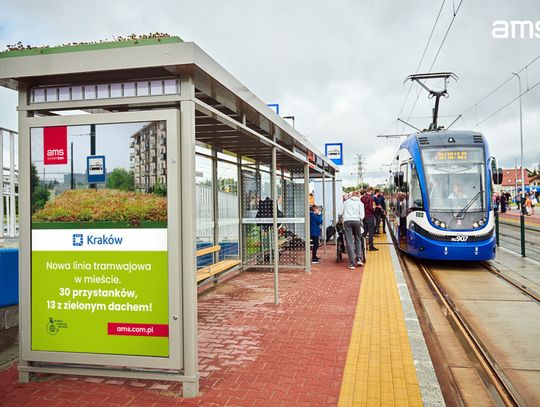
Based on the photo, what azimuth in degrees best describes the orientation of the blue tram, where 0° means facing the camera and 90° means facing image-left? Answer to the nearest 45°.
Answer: approximately 0°

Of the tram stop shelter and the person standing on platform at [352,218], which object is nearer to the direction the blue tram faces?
the tram stop shelter

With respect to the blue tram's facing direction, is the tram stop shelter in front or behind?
in front

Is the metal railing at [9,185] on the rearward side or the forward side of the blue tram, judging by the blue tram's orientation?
on the forward side

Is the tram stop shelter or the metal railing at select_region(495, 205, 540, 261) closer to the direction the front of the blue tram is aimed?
the tram stop shelter

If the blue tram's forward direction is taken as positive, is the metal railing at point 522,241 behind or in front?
in front

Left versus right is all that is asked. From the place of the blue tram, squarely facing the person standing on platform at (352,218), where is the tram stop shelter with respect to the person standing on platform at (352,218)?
left

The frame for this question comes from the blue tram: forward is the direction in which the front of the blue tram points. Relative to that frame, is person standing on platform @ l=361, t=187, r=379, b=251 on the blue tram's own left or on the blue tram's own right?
on the blue tram's own right

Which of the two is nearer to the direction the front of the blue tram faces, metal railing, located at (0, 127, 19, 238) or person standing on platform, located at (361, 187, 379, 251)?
the metal railing

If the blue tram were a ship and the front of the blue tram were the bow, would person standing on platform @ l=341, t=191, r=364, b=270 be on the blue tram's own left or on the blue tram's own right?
on the blue tram's own right
